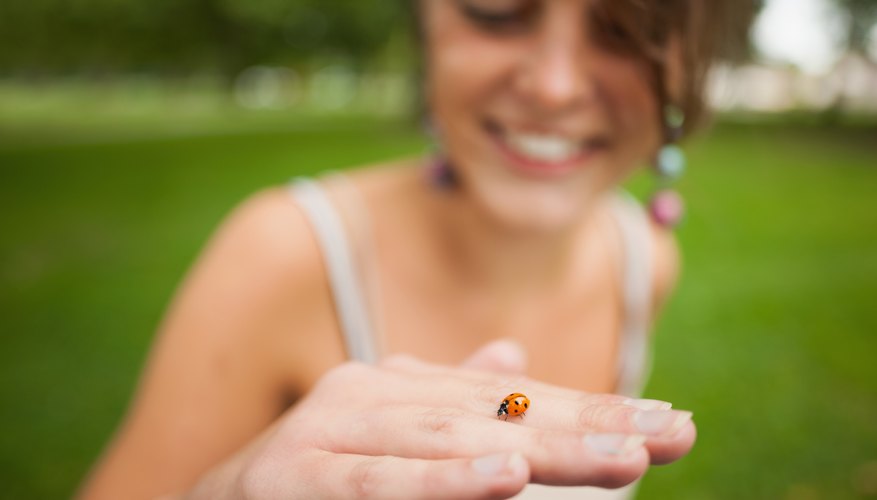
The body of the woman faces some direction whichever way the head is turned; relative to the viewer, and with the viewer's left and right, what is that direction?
facing the viewer and to the right of the viewer
